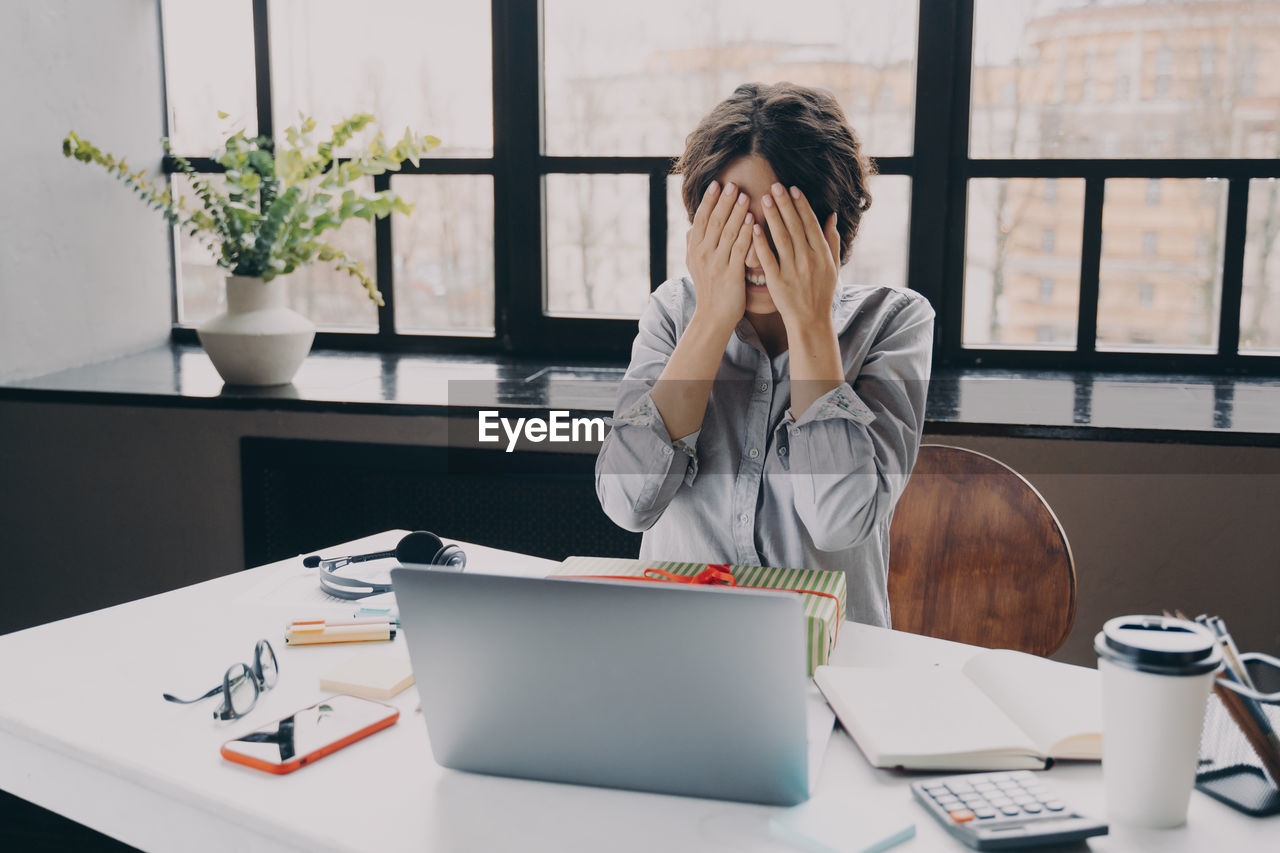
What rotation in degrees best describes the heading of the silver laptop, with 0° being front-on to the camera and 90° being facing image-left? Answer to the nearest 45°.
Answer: approximately 180°

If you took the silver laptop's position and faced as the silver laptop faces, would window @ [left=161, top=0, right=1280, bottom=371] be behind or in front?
in front

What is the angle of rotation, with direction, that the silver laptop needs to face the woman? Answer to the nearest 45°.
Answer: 0° — it already faces them
